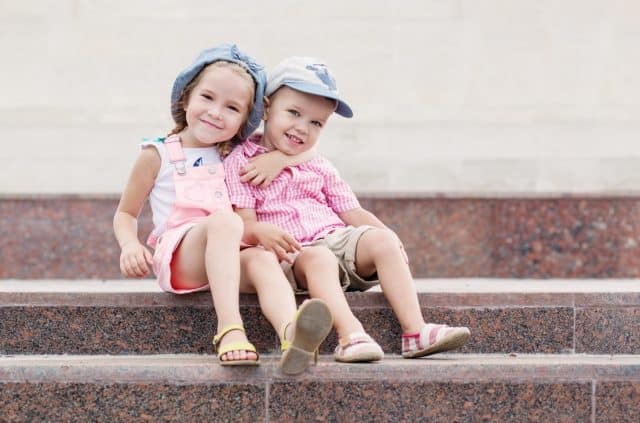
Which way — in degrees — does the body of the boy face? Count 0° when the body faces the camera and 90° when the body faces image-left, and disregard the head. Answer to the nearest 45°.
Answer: approximately 315°
